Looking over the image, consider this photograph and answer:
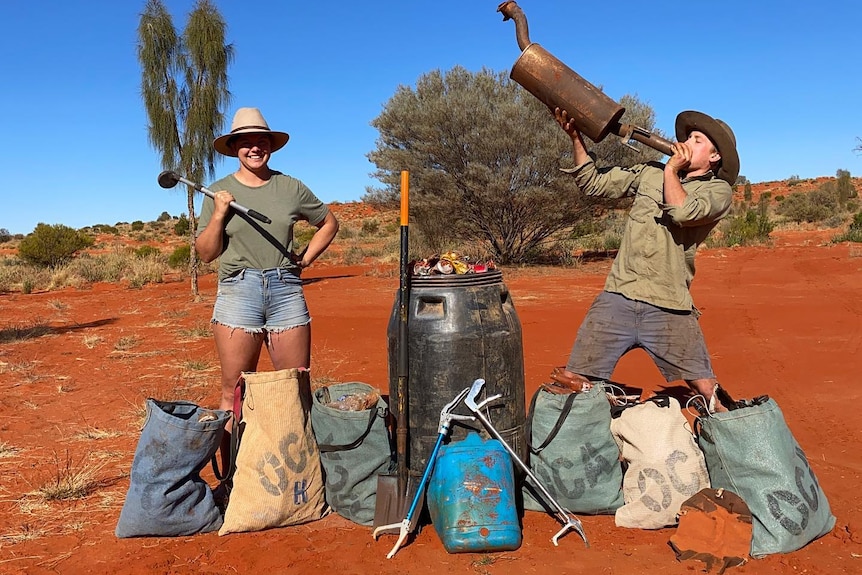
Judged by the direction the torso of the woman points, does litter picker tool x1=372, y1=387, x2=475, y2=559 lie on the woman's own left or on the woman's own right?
on the woman's own left

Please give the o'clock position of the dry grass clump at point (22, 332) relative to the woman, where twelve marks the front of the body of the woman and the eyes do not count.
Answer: The dry grass clump is roughly at 5 o'clock from the woman.

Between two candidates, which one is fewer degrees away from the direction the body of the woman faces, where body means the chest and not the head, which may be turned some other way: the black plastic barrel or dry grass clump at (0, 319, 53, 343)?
the black plastic barrel

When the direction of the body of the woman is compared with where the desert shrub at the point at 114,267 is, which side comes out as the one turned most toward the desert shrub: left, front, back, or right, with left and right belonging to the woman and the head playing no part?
back

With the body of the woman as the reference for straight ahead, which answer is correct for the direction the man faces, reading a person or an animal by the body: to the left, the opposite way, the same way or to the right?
to the right

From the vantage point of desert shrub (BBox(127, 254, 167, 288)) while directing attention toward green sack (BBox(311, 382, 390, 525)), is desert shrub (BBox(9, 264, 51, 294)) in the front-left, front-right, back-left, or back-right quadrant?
back-right

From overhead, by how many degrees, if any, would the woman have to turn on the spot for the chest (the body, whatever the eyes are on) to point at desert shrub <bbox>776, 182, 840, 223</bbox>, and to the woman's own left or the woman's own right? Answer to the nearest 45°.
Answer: approximately 135° to the woman's own left

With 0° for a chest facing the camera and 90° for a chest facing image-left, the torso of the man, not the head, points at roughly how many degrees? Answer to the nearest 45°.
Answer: approximately 45°

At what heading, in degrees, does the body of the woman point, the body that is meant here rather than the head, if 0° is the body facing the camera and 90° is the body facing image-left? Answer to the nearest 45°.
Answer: approximately 0°

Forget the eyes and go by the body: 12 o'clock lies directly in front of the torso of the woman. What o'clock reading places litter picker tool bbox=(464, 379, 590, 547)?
The litter picker tool is roughly at 10 o'clock from the woman.

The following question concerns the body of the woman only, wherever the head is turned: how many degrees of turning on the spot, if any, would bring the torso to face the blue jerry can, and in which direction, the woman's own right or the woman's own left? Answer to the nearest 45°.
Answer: approximately 45° to the woman's own left

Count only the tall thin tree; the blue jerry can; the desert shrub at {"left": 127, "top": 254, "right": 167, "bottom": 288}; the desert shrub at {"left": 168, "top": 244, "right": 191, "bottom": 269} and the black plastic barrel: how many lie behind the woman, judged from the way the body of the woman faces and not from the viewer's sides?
3

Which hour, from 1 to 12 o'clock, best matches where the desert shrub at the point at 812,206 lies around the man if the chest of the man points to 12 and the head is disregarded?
The desert shrub is roughly at 5 o'clock from the man.
